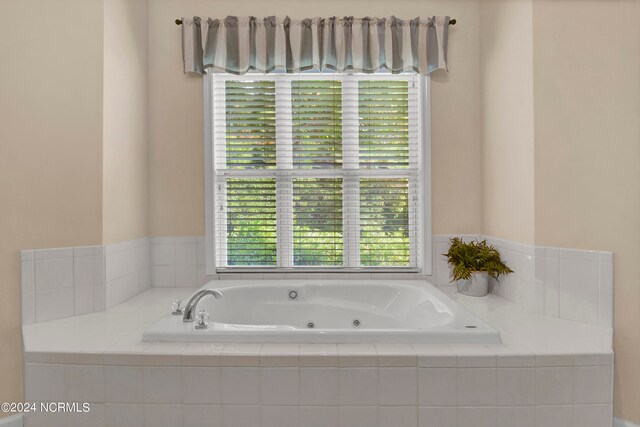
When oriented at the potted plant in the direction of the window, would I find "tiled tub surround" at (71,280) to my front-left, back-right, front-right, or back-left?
front-left

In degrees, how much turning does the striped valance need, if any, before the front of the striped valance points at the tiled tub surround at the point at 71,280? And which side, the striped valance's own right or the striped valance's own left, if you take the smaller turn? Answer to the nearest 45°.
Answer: approximately 45° to the striped valance's own right

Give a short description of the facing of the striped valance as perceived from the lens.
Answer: facing the viewer

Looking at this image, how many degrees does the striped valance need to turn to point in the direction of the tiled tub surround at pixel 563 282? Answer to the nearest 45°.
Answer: approximately 45° to its left
